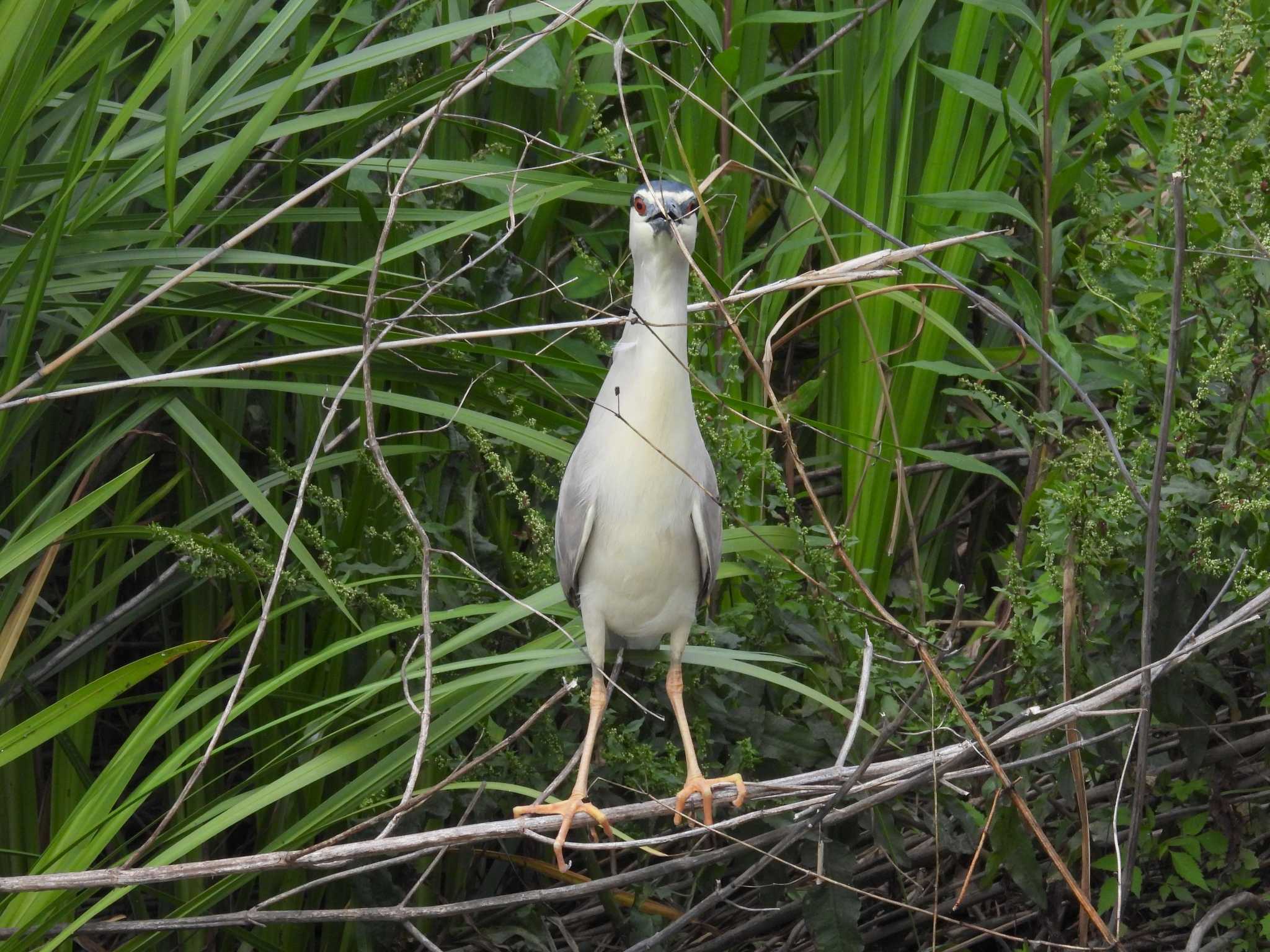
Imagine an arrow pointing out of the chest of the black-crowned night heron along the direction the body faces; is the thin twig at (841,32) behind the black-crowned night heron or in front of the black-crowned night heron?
behind

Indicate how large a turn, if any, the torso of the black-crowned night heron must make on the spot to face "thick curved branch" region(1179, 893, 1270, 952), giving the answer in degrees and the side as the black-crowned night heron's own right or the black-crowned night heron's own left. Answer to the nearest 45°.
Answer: approximately 90° to the black-crowned night heron's own left

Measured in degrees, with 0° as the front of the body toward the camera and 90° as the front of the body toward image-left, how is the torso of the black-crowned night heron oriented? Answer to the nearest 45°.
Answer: approximately 0°

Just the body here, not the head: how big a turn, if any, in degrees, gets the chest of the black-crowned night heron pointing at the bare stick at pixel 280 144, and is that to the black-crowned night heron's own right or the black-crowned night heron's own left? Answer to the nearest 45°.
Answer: approximately 135° to the black-crowned night heron's own right
